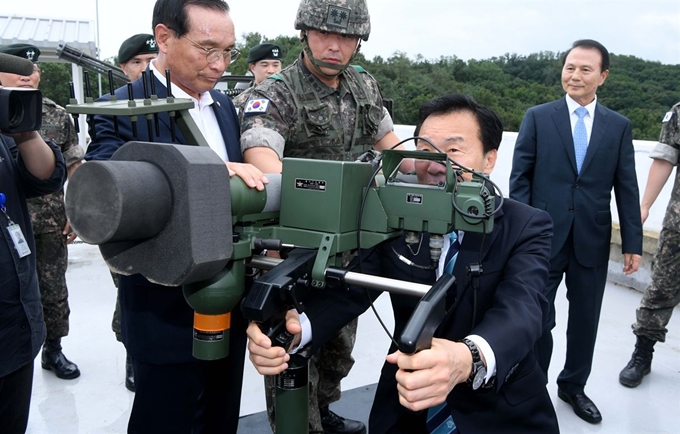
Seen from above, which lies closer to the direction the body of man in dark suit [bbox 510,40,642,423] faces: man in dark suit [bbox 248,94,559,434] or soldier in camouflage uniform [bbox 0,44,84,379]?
the man in dark suit

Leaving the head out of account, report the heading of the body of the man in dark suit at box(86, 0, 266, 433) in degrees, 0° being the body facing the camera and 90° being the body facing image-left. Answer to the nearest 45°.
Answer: approximately 315°

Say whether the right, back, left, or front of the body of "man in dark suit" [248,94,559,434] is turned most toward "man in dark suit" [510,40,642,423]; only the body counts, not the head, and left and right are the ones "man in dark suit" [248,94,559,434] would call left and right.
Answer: back

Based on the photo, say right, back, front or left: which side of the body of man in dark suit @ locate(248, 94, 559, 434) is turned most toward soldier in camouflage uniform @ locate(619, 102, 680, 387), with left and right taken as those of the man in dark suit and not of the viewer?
back

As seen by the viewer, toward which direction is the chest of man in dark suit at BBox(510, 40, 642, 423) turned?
toward the camera

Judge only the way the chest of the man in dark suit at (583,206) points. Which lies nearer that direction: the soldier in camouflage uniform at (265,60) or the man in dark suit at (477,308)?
the man in dark suit

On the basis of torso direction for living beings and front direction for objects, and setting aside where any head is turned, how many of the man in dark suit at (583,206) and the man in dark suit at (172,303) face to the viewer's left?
0

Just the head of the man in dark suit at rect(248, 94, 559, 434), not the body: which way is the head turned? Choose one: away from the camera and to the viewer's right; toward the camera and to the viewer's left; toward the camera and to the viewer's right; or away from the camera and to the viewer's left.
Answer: toward the camera and to the viewer's left

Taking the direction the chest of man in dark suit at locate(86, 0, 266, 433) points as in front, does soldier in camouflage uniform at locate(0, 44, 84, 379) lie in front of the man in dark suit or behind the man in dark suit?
behind

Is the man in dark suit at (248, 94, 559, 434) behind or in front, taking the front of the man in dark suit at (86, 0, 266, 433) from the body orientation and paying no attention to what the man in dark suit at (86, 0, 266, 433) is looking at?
in front

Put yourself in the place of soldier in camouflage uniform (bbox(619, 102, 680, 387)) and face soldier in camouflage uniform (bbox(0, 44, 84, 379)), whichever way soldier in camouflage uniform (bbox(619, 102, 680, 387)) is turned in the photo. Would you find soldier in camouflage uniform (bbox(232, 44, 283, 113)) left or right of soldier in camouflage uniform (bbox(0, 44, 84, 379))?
right

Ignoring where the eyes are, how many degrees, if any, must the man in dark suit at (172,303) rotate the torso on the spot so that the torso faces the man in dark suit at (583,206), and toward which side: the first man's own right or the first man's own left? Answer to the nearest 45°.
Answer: approximately 45° to the first man's own left

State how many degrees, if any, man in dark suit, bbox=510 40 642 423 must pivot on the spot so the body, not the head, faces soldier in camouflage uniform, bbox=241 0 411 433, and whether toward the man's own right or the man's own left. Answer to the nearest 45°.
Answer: approximately 45° to the man's own right
